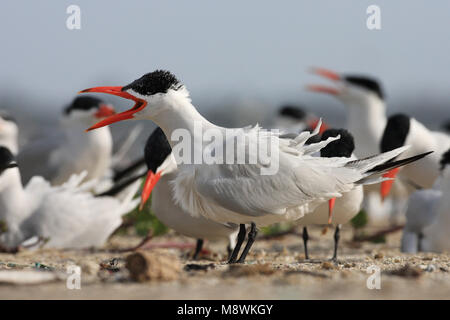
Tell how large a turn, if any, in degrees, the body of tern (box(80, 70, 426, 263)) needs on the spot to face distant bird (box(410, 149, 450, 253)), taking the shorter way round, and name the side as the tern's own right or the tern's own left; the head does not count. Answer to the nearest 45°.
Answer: approximately 135° to the tern's own right

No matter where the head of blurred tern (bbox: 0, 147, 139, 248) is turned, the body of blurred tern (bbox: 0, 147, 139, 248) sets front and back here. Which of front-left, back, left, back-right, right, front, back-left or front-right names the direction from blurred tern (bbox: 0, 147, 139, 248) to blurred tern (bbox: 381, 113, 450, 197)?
back

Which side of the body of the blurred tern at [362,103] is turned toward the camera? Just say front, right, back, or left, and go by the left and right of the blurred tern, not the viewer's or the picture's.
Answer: left

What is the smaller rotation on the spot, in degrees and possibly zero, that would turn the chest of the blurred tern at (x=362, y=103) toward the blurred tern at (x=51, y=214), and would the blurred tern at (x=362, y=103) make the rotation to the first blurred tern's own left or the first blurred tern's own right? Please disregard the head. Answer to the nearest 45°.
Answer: approximately 45° to the first blurred tern's own left

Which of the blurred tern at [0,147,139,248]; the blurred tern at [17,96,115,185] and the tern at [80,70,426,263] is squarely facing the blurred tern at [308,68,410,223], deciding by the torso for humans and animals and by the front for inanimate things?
the blurred tern at [17,96,115,185]

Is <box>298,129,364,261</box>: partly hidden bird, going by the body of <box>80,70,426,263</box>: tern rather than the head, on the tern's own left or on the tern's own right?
on the tern's own right

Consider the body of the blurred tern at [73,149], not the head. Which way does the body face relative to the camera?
to the viewer's right

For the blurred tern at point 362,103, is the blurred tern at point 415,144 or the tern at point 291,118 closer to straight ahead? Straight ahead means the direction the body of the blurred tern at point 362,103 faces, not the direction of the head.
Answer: the tern
